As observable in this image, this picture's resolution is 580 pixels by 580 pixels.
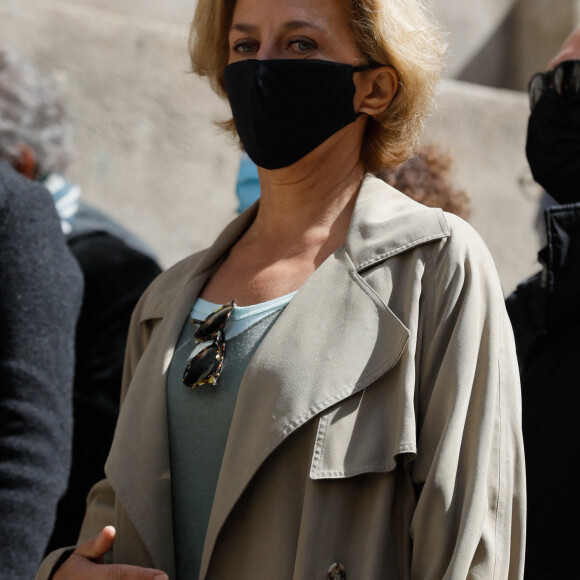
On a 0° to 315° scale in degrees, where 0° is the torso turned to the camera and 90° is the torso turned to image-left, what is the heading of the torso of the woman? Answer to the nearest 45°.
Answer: approximately 45°

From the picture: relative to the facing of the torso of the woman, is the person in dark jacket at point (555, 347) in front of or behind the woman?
behind

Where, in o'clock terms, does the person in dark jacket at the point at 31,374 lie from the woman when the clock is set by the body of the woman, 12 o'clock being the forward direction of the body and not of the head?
The person in dark jacket is roughly at 3 o'clock from the woman.

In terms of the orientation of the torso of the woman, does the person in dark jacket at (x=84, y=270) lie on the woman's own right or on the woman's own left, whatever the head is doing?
on the woman's own right
